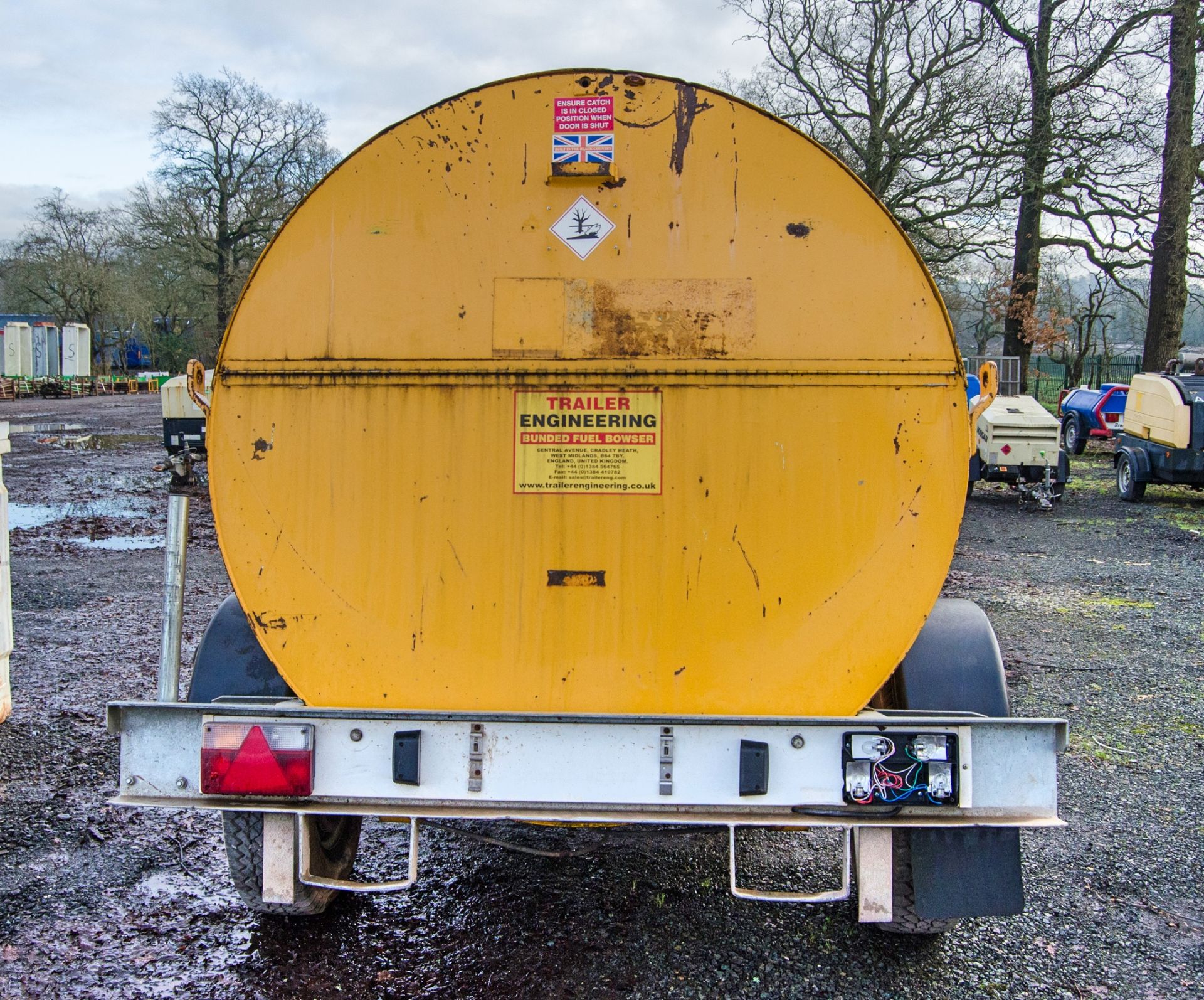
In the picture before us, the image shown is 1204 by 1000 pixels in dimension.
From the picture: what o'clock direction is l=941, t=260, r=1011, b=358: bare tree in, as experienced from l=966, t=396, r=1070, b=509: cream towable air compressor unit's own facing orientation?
The bare tree is roughly at 6 o'clock from the cream towable air compressor unit.

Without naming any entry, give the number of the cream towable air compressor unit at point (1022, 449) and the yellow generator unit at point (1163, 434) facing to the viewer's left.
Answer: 0

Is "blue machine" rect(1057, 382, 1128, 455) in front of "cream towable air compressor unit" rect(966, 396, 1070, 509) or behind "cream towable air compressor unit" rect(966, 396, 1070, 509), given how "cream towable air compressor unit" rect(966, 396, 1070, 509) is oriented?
behind

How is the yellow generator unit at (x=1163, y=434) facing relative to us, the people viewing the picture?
facing the viewer and to the right of the viewer

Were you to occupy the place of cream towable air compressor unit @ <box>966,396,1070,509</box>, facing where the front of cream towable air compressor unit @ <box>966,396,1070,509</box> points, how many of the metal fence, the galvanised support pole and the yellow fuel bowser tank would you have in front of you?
2

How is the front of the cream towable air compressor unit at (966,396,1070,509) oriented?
toward the camera

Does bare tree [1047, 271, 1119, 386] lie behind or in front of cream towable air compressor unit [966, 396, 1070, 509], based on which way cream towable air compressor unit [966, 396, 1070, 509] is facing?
behind

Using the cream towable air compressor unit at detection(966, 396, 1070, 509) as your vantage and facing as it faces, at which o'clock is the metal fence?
The metal fence is roughly at 6 o'clock from the cream towable air compressor unit.

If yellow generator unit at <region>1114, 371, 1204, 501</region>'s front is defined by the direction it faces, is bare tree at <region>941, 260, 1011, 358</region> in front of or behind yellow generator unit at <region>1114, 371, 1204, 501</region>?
behind

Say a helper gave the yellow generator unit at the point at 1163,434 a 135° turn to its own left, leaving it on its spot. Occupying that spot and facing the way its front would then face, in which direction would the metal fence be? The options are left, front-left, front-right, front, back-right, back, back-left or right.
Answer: front

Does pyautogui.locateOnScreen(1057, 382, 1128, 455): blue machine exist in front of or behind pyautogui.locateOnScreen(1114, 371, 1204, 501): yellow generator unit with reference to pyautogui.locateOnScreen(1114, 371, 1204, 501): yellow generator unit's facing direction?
behind
